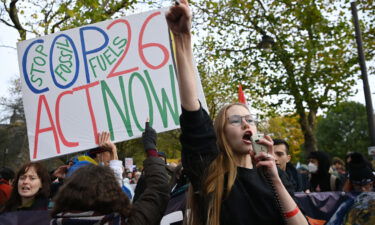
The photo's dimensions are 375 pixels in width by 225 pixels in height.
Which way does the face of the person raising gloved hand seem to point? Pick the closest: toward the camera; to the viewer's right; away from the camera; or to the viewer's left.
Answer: away from the camera

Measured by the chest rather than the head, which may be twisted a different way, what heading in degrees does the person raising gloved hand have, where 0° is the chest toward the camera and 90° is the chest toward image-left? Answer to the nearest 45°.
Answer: approximately 180°

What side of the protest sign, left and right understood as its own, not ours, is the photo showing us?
front
